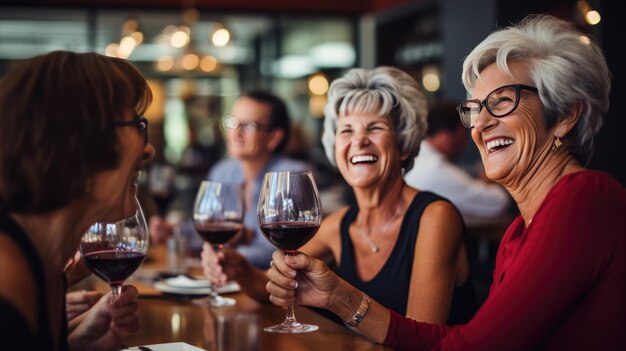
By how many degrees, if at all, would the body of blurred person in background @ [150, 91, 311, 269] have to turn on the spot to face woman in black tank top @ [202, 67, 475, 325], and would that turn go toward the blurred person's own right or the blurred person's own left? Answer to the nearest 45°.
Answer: approximately 45° to the blurred person's own left

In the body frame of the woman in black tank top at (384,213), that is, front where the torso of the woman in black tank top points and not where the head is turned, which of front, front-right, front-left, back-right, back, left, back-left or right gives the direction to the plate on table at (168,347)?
front

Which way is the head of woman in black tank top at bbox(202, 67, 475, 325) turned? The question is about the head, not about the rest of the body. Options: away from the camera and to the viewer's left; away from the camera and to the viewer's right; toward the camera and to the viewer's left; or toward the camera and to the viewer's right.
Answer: toward the camera and to the viewer's left

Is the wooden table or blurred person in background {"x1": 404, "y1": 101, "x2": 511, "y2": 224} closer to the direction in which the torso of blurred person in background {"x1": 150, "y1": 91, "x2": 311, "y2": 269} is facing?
the wooden table

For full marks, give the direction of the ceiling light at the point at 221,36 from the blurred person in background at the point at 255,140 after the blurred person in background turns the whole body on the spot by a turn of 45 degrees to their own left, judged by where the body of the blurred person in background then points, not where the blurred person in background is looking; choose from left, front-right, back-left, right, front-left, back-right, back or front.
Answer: back

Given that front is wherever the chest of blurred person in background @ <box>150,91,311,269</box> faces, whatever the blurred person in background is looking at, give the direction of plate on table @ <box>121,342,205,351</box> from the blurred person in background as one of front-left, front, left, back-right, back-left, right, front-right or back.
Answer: front-left

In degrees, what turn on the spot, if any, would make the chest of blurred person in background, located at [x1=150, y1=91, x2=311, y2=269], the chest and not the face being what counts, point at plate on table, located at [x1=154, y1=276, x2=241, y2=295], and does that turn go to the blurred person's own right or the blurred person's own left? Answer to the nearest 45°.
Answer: approximately 45° to the blurred person's own left

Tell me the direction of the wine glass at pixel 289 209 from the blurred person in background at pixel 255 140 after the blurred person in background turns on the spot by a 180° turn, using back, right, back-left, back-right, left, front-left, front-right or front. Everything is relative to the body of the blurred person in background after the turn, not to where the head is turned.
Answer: back-right

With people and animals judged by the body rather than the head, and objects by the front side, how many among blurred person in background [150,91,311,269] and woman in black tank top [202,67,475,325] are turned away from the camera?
0

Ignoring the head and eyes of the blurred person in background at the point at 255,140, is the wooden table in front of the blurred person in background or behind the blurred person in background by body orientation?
in front

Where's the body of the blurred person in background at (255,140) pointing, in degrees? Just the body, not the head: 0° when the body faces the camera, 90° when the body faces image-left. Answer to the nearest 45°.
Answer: approximately 45°

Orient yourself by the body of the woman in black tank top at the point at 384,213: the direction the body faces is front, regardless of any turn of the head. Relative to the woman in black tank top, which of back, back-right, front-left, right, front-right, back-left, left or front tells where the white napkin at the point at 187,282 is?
front-right

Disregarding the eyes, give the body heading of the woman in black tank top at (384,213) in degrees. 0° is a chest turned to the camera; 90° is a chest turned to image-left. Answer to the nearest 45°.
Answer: approximately 45°

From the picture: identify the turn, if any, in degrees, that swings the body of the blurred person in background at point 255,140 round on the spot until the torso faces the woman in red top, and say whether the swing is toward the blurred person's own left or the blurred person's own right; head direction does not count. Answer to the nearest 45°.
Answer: approximately 45° to the blurred person's own left
